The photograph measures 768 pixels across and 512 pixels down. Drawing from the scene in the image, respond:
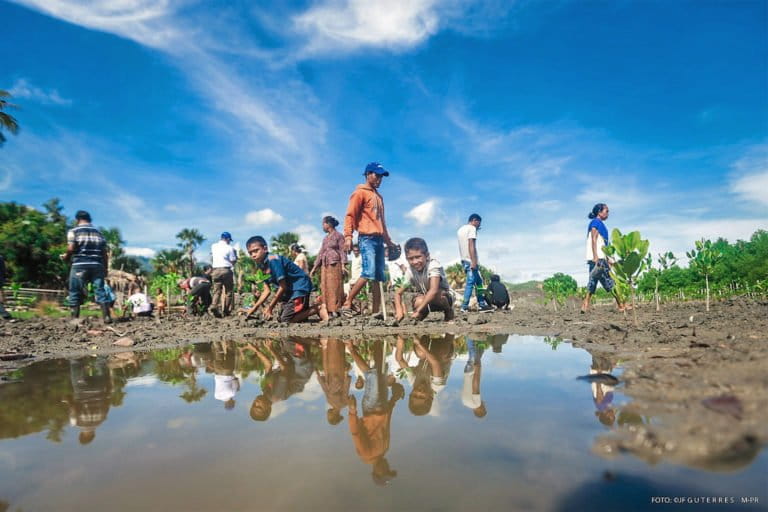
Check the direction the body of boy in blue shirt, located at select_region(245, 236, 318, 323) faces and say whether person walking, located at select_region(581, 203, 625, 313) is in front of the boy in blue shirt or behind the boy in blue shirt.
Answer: behind

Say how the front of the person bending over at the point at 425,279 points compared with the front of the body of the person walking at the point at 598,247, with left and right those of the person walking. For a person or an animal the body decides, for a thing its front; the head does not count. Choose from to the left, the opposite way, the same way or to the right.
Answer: to the right

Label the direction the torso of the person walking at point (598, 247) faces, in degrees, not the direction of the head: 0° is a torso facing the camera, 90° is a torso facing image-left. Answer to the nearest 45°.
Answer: approximately 270°

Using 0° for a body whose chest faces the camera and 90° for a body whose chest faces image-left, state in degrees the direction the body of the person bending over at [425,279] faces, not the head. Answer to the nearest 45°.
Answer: approximately 45°

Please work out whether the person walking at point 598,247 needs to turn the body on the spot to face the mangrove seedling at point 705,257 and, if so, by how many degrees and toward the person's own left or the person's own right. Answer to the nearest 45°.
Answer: approximately 45° to the person's own left

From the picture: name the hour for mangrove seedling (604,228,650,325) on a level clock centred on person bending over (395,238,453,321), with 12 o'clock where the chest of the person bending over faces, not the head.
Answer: The mangrove seedling is roughly at 8 o'clock from the person bending over.

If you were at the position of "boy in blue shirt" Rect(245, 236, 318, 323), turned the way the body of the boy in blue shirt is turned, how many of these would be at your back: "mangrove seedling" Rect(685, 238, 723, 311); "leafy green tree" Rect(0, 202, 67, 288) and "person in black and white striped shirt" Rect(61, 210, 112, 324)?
1
